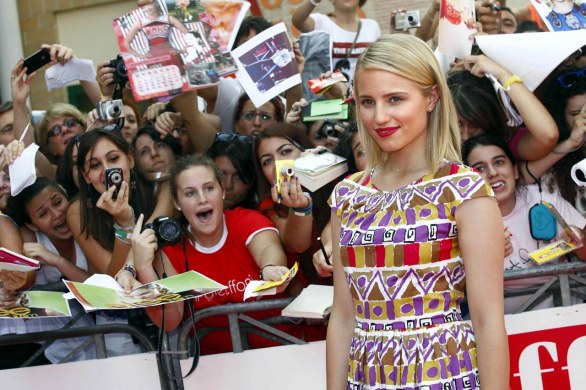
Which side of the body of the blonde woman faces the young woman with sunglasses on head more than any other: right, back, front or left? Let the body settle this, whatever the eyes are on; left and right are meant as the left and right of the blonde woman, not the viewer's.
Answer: right

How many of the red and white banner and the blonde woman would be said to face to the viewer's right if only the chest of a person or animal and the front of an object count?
0

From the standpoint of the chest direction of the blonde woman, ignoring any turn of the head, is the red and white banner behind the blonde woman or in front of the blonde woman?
behind

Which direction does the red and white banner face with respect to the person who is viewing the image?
facing the viewer

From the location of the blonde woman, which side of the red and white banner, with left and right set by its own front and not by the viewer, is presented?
front
